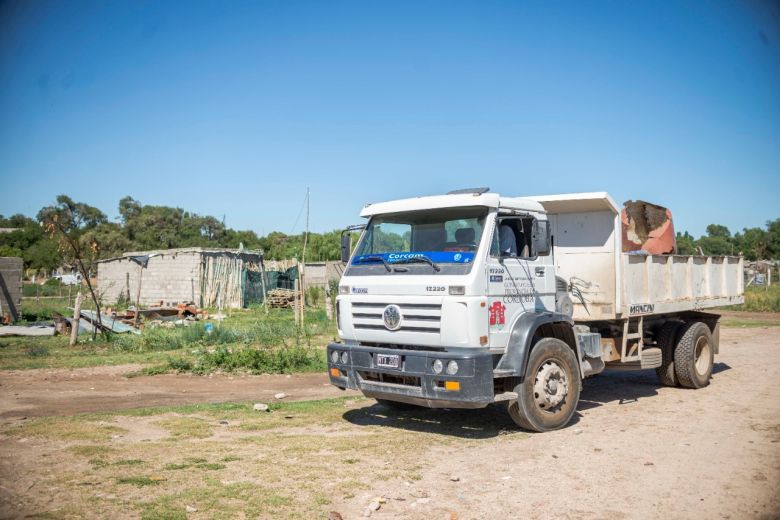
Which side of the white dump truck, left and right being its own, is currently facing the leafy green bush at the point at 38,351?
right

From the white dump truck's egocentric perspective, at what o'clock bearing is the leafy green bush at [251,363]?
The leafy green bush is roughly at 3 o'clock from the white dump truck.

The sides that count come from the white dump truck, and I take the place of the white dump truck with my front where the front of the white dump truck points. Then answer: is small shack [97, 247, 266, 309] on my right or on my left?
on my right

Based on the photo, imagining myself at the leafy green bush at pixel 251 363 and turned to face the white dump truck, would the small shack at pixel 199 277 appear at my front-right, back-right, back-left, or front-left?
back-left

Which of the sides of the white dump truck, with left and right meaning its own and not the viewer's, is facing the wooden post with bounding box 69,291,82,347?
right

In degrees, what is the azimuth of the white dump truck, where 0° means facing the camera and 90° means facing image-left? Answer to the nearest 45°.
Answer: approximately 45°
